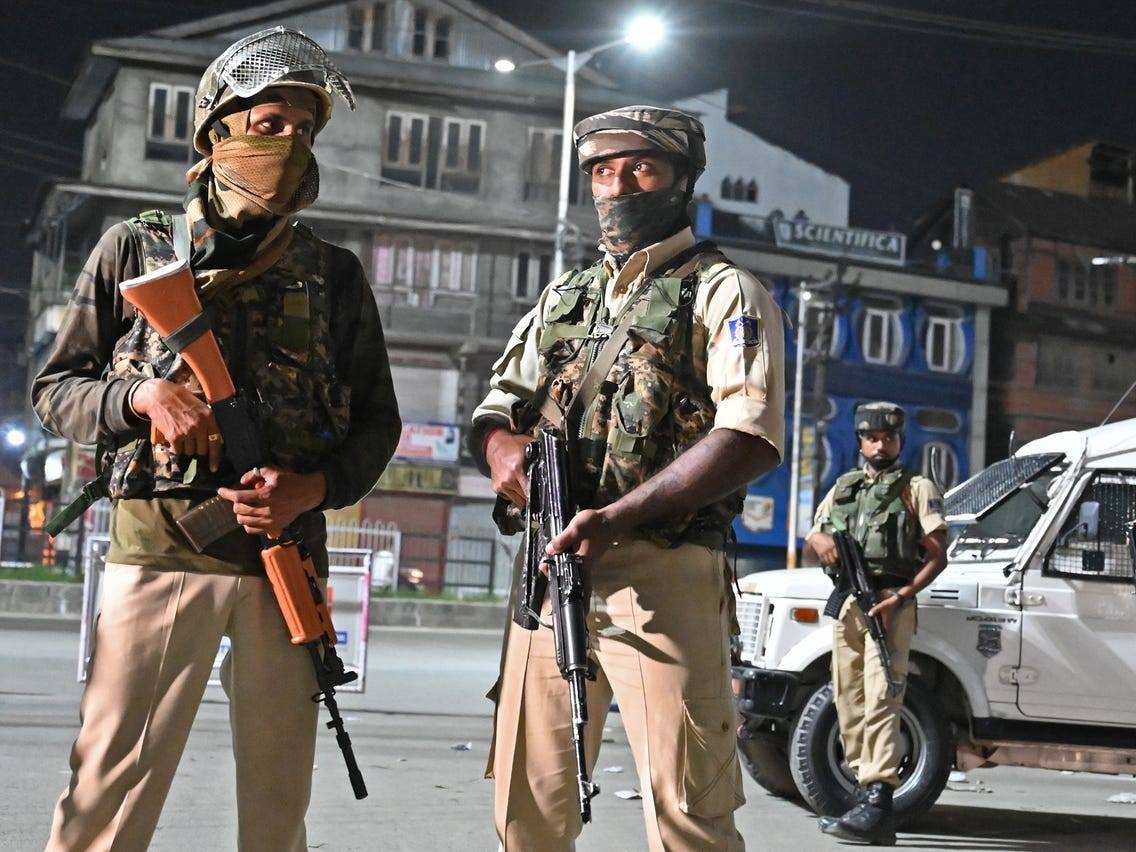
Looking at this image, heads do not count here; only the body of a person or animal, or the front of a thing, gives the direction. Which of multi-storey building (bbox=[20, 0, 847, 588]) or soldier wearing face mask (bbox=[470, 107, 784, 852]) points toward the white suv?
the multi-storey building

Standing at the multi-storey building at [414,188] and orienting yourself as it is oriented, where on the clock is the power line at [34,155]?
The power line is roughly at 3 o'clock from the multi-storey building.

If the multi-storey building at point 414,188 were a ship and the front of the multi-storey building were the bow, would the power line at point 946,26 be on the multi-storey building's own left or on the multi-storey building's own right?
on the multi-storey building's own left

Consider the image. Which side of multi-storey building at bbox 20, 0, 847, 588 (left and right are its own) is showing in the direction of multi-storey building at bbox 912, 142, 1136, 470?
left

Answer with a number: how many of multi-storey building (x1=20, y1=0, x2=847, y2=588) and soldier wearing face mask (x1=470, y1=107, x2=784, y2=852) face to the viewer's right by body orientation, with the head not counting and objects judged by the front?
0

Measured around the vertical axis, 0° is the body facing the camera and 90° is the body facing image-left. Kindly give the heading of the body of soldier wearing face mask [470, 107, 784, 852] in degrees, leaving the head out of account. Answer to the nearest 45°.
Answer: approximately 45°

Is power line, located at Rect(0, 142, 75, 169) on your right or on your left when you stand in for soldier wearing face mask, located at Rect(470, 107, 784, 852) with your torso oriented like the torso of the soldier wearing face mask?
on your right

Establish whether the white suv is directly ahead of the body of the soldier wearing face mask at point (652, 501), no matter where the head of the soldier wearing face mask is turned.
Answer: no

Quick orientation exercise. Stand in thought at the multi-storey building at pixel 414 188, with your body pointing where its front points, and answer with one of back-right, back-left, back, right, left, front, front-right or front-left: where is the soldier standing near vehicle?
front

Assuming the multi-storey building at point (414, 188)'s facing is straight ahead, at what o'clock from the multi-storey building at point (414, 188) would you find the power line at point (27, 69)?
The power line is roughly at 3 o'clock from the multi-storey building.

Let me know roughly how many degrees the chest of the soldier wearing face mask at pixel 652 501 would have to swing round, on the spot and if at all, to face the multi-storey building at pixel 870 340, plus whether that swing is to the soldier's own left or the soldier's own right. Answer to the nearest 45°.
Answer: approximately 135° to the soldier's own right

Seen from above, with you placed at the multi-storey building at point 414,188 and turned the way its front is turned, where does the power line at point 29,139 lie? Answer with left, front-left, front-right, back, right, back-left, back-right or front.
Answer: right

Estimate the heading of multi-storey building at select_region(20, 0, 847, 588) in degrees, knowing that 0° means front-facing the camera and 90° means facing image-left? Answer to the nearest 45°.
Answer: approximately 0°

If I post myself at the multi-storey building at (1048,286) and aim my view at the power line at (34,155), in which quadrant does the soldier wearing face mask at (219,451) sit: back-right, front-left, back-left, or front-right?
front-left

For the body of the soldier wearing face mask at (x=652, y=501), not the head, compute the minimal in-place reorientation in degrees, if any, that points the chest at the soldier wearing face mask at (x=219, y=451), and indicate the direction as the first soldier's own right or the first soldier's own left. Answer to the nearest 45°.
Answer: approximately 45° to the first soldier's own right

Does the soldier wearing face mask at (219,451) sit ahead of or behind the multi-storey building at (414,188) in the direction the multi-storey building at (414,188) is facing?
ahead

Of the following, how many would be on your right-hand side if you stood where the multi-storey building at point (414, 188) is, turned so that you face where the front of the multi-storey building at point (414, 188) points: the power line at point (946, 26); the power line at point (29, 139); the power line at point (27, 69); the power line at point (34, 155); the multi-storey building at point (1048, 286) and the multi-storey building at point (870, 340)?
3

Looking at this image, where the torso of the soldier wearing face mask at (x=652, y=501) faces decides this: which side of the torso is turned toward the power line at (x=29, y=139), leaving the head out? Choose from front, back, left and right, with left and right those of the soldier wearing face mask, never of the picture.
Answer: right
